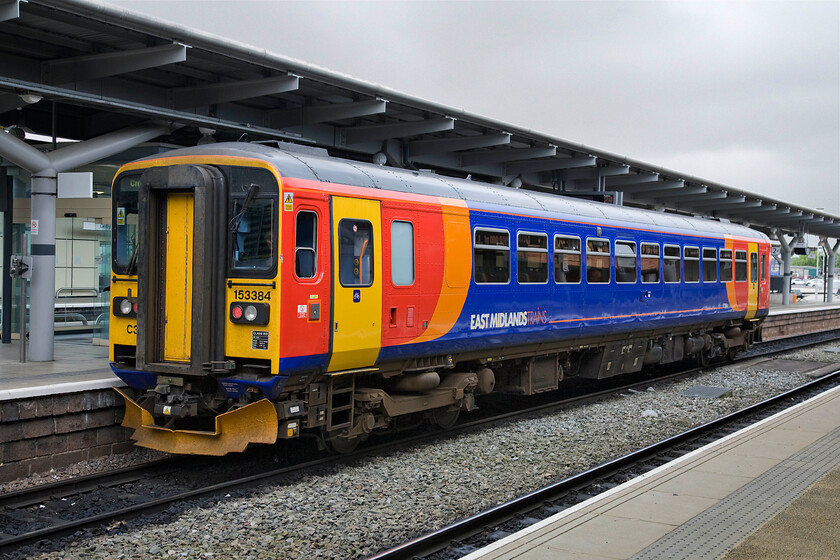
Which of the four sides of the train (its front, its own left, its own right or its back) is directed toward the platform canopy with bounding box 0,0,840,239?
right

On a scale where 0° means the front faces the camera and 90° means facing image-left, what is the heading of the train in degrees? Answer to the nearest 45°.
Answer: approximately 45°
